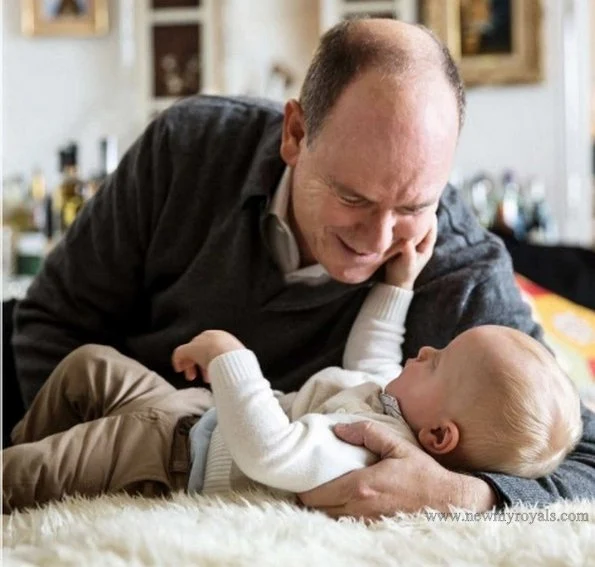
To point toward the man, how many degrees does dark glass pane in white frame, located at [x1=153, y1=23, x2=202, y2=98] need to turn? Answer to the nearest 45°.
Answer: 0° — it already faces them

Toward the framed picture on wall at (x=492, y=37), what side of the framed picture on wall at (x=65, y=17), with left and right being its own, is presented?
left

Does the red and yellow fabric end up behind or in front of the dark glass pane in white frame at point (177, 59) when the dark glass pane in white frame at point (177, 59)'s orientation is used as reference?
in front

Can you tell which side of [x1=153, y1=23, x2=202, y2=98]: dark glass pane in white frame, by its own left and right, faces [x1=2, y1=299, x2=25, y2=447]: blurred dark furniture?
front

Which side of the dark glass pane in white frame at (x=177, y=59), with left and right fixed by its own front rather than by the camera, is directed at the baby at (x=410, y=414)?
front

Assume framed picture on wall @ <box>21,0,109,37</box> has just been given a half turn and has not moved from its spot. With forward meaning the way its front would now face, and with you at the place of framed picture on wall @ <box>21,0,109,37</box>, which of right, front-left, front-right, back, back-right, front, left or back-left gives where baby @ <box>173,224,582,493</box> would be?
back

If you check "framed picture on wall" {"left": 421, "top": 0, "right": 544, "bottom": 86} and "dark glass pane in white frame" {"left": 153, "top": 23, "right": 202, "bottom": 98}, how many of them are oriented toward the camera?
2

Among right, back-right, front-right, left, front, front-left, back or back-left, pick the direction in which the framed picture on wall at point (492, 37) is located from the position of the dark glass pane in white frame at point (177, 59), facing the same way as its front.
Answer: left

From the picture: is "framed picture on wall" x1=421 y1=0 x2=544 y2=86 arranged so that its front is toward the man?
yes

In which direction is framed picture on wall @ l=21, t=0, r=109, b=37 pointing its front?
toward the camera

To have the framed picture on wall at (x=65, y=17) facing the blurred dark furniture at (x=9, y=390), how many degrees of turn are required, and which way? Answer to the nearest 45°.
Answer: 0° — it already faces it
